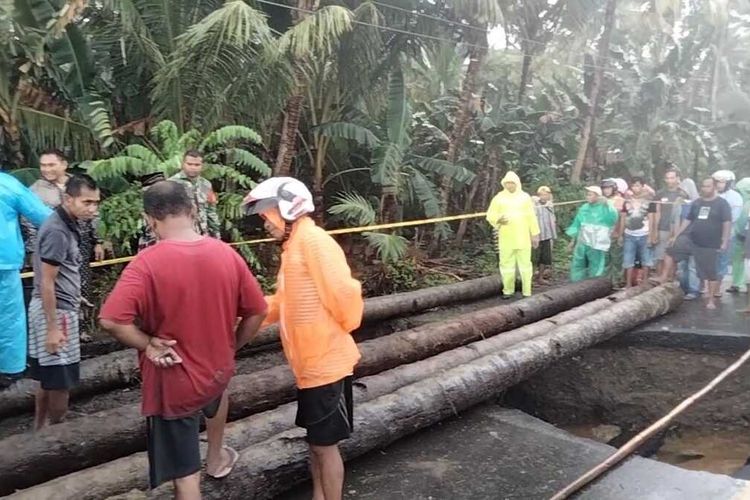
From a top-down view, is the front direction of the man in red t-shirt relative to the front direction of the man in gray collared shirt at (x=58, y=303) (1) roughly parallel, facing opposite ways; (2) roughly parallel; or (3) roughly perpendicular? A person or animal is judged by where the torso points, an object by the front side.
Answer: roughly perpendicular

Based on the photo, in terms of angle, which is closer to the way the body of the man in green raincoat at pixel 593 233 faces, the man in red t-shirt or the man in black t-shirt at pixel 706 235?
the man in red t-shirt

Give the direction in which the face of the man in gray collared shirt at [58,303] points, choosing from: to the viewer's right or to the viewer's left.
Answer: to the viewer's right

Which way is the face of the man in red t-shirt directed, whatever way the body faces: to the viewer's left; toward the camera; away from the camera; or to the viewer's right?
away from the camera

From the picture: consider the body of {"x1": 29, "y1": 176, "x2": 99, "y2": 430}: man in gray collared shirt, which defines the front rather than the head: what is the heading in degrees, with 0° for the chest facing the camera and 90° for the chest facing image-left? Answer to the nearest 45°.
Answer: approximately 270°

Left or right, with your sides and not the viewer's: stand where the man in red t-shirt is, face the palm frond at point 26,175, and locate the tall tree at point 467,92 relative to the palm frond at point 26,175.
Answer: right

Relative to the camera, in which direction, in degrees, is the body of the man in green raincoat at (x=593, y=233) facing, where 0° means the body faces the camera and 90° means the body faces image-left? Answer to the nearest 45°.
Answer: approximately 45°

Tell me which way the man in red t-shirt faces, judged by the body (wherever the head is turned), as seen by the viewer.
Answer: away from the camera
